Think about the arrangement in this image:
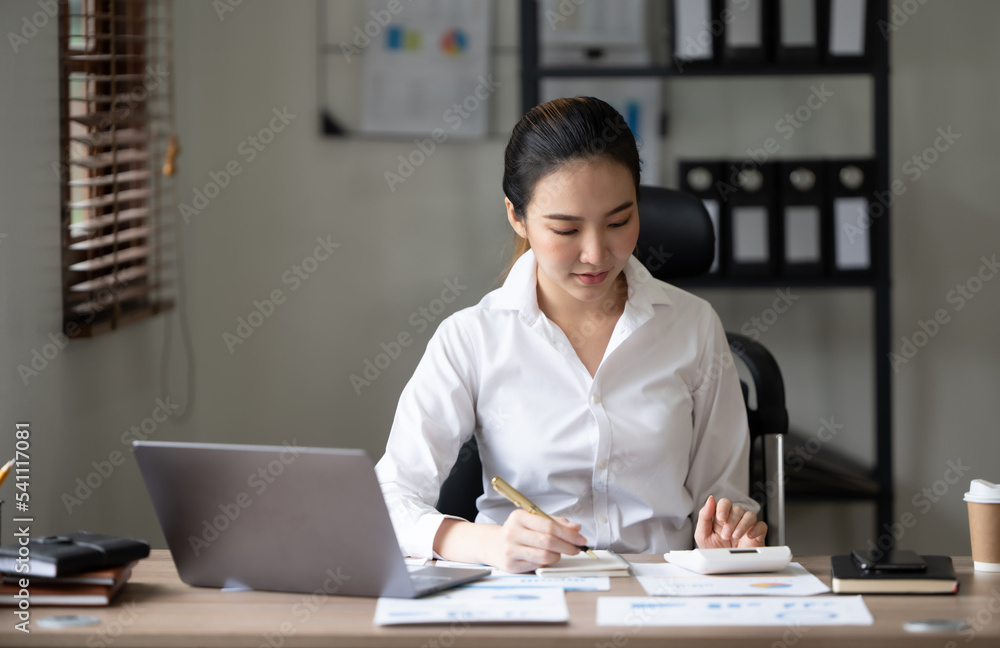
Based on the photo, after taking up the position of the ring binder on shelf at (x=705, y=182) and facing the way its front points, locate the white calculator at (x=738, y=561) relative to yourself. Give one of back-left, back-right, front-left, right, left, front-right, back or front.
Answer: front

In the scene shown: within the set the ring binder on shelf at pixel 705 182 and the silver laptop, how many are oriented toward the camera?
1

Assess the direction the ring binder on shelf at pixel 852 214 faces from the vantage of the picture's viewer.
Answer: facing the viewer

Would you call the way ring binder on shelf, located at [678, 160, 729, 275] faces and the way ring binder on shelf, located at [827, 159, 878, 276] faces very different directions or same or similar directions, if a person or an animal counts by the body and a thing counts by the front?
same or similar directions

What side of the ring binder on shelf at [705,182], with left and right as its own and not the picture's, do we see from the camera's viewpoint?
front

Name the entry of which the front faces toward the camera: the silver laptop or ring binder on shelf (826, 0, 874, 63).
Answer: the ring binder on shelf

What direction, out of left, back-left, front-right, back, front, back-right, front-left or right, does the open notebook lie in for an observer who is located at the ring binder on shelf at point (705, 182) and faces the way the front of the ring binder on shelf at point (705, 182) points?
front

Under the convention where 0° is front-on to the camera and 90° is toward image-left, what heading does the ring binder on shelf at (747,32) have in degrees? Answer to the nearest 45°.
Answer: approximately 0°

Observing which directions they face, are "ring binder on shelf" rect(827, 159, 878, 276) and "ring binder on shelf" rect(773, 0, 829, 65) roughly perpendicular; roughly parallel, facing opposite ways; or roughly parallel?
roughly parallel

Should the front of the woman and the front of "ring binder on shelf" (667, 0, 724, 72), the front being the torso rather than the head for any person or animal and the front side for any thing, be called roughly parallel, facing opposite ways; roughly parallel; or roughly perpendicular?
roughly parallel

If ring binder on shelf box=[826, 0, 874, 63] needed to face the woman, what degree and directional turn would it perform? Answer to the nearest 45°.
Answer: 0° — it already faces them

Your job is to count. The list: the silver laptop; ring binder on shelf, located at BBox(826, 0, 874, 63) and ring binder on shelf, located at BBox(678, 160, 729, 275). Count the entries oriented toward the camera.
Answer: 2

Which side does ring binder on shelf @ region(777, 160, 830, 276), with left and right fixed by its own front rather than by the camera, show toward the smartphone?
front

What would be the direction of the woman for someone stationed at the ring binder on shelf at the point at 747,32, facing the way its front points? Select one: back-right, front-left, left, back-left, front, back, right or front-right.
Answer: front
